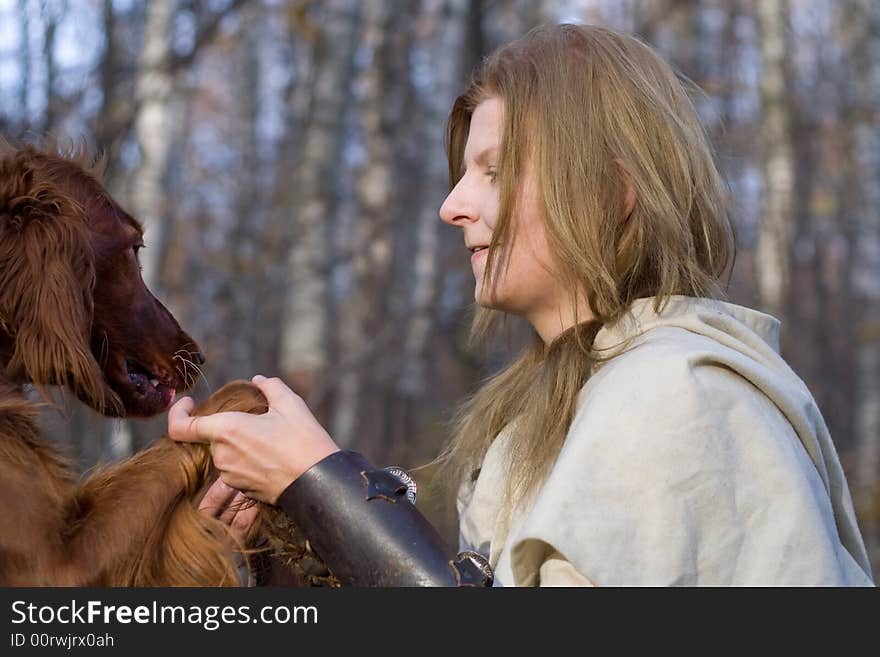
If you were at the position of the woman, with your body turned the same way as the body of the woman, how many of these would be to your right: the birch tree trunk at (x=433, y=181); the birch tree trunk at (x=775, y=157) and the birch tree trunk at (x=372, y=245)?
3

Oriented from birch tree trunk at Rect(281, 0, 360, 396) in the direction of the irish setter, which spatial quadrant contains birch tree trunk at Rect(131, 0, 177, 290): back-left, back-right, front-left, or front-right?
front-right

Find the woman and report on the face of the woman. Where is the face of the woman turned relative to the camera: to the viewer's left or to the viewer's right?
to the viewer's left

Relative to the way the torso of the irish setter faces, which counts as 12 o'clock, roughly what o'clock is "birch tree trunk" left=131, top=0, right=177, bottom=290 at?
The birch tree trunk is roughly at 9 o'clock from the irish setter.

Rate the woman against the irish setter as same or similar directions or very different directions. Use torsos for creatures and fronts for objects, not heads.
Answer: very different directions

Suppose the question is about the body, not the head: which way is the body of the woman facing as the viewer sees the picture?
to the viewer's left

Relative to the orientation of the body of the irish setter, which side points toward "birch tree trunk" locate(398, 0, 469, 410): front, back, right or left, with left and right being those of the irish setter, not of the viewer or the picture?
left

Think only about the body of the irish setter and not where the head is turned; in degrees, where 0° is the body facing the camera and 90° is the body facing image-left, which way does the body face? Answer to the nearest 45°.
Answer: approximately 270°
